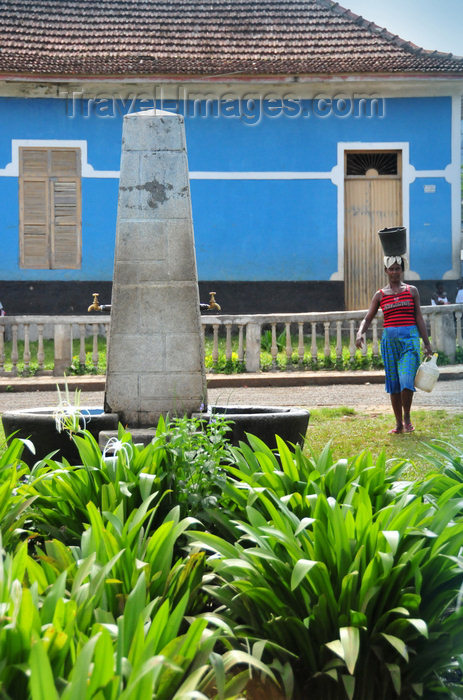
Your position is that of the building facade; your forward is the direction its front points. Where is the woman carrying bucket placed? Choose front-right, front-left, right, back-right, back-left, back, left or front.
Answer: front

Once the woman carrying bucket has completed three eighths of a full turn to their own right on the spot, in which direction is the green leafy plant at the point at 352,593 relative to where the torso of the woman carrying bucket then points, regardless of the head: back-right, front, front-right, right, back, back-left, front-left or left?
back-left

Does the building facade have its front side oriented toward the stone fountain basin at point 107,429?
yes

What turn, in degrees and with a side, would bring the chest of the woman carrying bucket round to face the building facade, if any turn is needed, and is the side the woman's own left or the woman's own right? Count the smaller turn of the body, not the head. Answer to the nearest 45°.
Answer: approximately 180°

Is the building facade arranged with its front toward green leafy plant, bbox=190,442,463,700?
yes

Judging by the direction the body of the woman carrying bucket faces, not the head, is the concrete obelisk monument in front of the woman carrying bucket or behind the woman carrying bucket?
in front

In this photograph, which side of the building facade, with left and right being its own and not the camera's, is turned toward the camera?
front

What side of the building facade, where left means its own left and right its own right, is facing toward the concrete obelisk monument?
front

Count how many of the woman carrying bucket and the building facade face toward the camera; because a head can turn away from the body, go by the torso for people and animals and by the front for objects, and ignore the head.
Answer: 2

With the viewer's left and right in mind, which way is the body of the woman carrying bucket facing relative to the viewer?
facing the viewer
